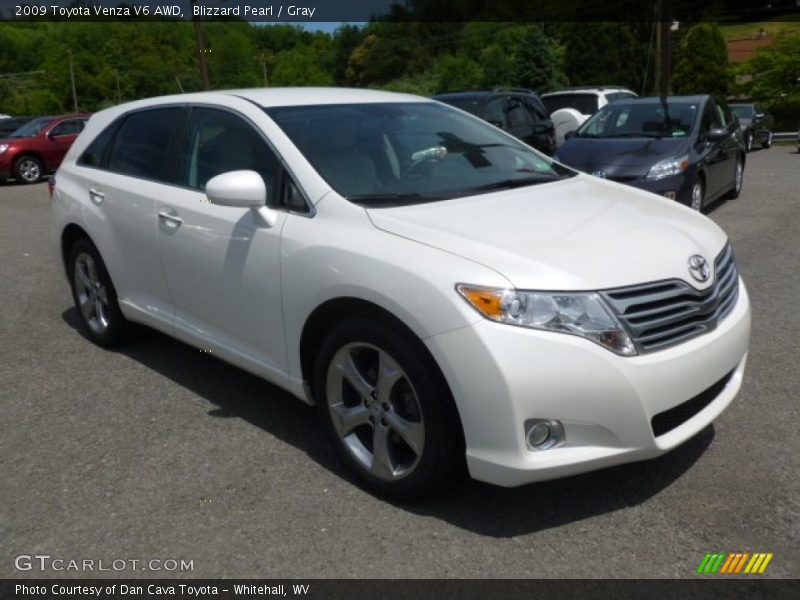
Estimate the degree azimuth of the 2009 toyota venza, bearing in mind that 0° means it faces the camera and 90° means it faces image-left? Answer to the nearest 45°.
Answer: approximately 315°

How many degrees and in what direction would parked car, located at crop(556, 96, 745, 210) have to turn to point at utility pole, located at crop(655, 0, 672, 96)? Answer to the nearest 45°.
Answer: approximately 135° to its right

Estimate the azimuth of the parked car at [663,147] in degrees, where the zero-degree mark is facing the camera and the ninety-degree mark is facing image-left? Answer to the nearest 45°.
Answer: approximately 45°

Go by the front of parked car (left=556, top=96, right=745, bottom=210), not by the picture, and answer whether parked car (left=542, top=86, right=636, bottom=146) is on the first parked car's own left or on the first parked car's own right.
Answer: on the first parked car's own right

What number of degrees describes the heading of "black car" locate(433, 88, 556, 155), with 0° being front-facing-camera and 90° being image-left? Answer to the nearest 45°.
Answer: approximately 45°

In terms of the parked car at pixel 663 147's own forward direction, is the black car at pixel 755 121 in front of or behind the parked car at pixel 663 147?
behind

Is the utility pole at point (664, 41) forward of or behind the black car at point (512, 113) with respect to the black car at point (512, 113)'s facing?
behind

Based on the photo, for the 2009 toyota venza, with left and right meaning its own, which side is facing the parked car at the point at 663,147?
left
